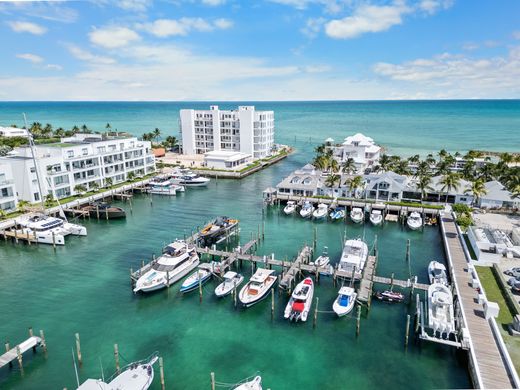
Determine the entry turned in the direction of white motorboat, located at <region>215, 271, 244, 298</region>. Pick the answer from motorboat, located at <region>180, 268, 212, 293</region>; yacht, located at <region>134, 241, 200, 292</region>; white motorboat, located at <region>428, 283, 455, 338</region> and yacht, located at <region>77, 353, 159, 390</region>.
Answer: yacht, located at <region>77, 353, 159, 390</region>

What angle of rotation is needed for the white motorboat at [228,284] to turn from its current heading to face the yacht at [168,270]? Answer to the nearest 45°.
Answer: approximately 90° to its right

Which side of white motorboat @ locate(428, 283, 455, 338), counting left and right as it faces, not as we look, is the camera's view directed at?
back

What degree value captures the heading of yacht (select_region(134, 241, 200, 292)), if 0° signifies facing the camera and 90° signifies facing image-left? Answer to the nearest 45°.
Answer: approximately 45°

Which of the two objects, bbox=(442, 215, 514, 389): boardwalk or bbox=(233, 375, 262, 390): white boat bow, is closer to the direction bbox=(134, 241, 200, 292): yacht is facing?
the white boat bow

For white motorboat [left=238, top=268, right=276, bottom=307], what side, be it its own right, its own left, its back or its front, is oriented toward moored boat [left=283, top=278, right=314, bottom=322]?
left

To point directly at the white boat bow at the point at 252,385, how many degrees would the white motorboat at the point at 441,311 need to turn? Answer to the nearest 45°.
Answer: approximately 135° to its left

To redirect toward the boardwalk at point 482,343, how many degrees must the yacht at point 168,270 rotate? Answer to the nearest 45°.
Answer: approximately 90° to its left

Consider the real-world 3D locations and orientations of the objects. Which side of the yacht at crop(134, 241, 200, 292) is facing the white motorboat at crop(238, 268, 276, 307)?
left

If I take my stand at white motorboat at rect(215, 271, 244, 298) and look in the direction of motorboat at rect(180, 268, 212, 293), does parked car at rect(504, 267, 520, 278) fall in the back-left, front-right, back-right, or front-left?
back-right

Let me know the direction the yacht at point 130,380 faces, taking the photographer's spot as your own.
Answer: facing away from the viewer and to the right of the viewer
